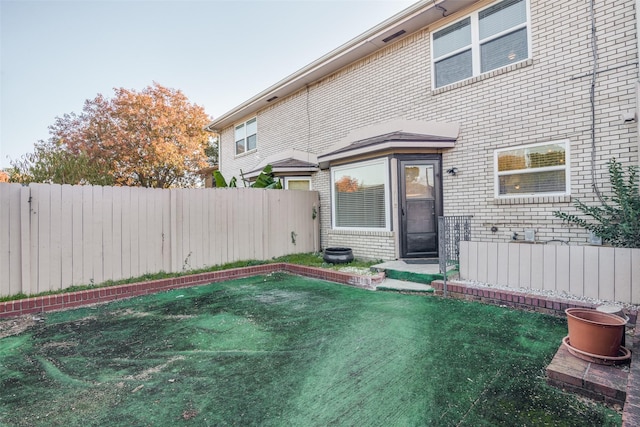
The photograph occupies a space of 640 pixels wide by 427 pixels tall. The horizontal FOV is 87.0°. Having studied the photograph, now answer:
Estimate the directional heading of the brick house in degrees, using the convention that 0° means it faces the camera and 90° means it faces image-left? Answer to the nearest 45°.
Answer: approximately 45°

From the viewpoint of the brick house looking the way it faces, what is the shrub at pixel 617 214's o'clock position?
The shrub is roughly at 9 o'clock from the brick house.

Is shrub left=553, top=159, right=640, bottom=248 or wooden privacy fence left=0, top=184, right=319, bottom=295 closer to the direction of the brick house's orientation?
the wooden privacy fence

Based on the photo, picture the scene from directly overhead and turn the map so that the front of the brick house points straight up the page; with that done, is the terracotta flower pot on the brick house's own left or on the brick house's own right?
on the brick house's own left

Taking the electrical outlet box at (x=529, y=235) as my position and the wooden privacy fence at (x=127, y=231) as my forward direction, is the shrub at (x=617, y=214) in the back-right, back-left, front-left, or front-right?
back-left

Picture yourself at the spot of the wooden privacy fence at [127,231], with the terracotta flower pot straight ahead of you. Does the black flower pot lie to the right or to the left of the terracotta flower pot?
left

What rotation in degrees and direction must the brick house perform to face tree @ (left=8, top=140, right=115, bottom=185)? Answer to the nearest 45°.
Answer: approximately 45° to its right
